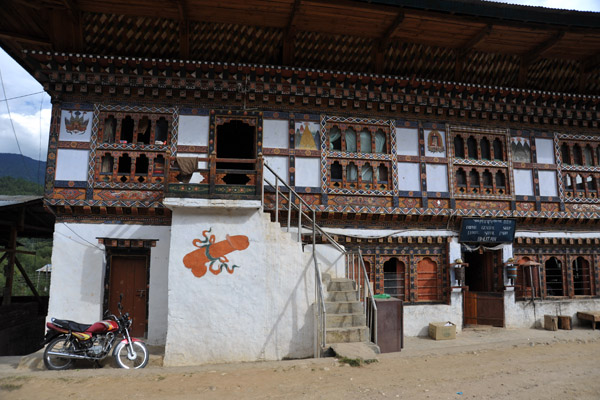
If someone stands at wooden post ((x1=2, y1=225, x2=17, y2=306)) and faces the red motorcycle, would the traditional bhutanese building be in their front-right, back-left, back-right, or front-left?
front-left

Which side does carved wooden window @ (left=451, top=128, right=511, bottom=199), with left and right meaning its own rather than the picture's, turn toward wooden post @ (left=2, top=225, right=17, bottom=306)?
right

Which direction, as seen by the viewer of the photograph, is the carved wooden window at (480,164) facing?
facing the viewer

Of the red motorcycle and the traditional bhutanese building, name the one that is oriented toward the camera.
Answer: the traditional bhutanese building

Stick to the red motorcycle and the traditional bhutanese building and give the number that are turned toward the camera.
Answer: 1

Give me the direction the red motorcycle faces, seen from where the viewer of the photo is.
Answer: facing to the right of the viewer

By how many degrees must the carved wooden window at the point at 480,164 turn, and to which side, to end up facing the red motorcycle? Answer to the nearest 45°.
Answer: approximately 45° to its right

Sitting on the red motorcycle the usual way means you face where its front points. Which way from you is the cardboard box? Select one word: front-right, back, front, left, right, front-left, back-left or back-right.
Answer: front

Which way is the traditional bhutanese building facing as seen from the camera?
toward the camera

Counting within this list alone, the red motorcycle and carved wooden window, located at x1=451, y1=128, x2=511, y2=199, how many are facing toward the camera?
1

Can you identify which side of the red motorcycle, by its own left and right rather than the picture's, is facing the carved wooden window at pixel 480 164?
front
